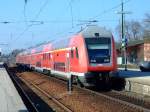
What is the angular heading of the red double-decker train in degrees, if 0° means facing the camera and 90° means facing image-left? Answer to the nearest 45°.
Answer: approximately 315°
